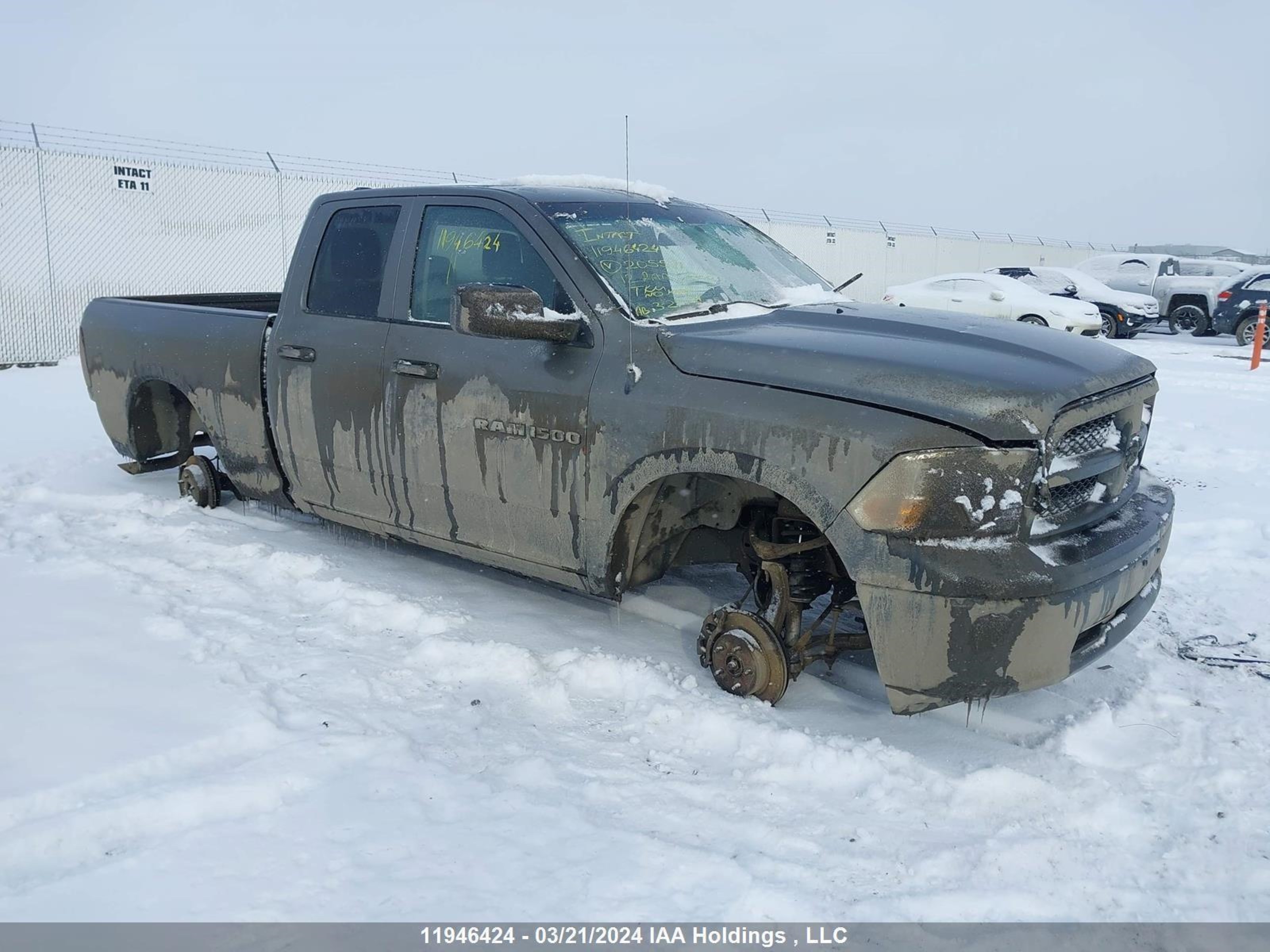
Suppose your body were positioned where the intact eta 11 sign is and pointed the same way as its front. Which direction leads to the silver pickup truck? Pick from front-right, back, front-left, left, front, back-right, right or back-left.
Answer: left

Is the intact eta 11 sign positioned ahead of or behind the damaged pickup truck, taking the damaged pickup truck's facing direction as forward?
behind

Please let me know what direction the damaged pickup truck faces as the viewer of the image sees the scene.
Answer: facing the viewer and to the right of the viewer

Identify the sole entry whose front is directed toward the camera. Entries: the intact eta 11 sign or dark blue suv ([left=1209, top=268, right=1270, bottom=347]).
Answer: the intact eta 11 sign

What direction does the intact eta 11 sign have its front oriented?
toward the camera

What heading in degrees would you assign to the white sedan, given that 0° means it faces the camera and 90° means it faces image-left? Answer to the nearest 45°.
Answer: approximately 315°

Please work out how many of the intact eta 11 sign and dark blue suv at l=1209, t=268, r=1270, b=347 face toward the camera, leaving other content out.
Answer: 1

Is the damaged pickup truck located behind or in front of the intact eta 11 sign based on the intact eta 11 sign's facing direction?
in front

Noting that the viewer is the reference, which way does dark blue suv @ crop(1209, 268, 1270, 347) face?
facing to the right of the viewer

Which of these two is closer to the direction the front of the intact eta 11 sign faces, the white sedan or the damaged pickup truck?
the damaged pickup truck

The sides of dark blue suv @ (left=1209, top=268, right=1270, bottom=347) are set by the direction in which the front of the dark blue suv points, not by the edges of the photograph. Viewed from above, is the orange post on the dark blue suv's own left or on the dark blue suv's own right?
on the dark blue suv's own right

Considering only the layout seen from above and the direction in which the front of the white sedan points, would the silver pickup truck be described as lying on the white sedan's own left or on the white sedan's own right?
on the white sedan's own left
